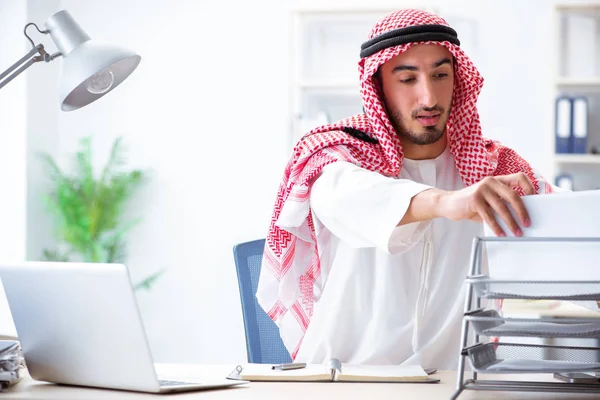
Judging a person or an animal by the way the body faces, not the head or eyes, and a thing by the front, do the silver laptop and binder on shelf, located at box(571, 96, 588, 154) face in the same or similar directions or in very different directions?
very different directions

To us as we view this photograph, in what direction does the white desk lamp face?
facing the viewer and to the right of the viewer

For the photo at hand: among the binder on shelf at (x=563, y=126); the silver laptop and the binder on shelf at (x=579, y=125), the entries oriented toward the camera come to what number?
2

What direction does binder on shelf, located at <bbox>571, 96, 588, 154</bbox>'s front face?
toward the camera

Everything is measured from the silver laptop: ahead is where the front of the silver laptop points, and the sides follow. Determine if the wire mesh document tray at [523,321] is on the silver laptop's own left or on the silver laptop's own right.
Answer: on the silver laptop's own right

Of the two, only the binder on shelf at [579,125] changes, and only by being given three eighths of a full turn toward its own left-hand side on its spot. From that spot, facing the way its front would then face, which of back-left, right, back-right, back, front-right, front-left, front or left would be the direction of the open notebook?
back-right

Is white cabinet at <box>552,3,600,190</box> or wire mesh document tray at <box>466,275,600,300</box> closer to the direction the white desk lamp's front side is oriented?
the wire mesh document tray

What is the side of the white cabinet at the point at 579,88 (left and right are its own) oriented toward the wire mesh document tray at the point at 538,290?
front

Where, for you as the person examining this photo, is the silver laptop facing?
facing away from the viewer and to the right of the viewer

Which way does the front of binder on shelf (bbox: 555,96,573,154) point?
toward the camera

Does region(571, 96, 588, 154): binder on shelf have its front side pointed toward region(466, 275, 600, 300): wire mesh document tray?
yes

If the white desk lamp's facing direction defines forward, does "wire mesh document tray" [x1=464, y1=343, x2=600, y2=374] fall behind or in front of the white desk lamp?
in front

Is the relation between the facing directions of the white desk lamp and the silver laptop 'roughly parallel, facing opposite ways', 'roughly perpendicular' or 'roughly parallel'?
roughly perpendicular

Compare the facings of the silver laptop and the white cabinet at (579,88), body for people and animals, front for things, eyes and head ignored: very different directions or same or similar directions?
very different directions
